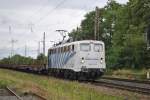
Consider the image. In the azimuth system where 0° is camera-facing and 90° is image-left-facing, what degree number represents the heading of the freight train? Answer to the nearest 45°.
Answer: approximately 315°

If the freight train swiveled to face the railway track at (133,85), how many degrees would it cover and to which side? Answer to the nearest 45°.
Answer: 0° — it already faces it
